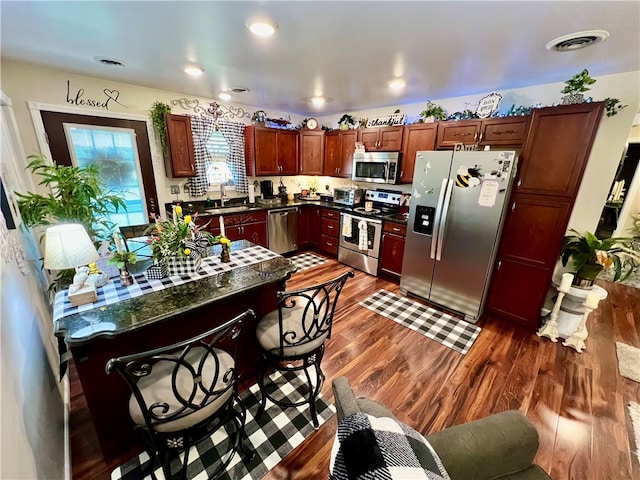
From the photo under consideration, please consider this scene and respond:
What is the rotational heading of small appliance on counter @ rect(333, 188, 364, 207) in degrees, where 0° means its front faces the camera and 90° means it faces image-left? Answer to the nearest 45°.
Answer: approximately 45°

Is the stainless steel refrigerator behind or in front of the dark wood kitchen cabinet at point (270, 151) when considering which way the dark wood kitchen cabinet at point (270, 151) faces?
in front

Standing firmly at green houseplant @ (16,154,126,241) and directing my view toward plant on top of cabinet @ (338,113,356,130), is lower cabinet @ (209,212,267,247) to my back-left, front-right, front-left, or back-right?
front-left

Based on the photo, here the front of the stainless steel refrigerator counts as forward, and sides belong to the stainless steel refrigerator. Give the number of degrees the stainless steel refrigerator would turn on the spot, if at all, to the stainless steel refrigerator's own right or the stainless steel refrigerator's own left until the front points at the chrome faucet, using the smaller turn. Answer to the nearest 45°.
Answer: approximately 45° to the stainless steel refrigerator's own right

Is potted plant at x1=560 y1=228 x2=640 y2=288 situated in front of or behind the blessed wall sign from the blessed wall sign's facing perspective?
in front

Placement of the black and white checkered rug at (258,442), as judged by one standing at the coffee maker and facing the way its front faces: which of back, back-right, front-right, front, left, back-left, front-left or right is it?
front-right

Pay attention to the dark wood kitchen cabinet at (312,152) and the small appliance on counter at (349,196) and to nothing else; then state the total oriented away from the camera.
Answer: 0

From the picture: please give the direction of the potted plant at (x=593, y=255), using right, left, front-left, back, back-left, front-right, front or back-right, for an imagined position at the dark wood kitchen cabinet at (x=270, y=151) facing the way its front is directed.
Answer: front

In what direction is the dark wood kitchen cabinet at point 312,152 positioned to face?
toward the camera

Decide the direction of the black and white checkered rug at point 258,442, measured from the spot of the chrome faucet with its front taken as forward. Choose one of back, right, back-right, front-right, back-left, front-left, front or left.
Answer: front-right

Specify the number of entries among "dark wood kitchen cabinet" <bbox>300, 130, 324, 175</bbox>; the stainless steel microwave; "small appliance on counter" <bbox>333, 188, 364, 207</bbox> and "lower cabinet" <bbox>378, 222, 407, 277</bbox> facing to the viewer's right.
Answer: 0

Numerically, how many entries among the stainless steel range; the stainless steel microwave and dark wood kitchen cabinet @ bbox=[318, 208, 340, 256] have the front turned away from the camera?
0

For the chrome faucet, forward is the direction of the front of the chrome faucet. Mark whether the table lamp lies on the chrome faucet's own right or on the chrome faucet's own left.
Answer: on the chrome faucet's own right

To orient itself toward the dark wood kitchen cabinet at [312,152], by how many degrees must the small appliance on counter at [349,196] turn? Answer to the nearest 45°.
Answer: approximately 90° to its right

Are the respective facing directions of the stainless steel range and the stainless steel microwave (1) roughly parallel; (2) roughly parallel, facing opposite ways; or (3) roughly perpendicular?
roughly parallel

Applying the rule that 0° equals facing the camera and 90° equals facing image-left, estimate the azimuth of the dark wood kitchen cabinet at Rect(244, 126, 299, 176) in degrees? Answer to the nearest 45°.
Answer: approximately 315°

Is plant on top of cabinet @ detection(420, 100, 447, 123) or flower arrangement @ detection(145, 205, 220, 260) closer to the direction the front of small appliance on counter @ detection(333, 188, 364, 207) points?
the flower arrangement
